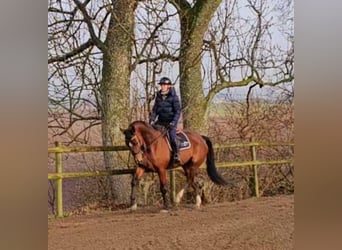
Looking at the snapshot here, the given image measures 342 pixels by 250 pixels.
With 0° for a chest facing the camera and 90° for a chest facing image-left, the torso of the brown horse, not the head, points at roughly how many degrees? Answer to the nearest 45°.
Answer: approximately 45°
